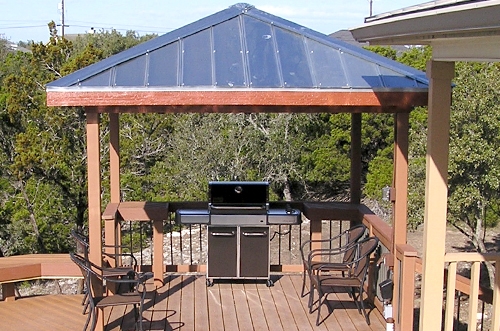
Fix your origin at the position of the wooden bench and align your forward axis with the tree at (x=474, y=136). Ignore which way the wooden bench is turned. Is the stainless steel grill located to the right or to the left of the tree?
right

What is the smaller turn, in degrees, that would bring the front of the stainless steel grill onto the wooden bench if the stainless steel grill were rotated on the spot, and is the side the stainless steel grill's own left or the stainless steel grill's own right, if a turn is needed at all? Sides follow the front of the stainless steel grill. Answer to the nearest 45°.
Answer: approximately 90° to the stainless steel grill's own right

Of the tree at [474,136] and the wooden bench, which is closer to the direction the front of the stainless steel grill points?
the wooden bench

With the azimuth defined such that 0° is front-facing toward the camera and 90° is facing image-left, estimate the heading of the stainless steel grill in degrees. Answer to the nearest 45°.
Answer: approximately 0°

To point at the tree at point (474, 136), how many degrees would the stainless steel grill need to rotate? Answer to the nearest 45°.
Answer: approximately 135° to its left
